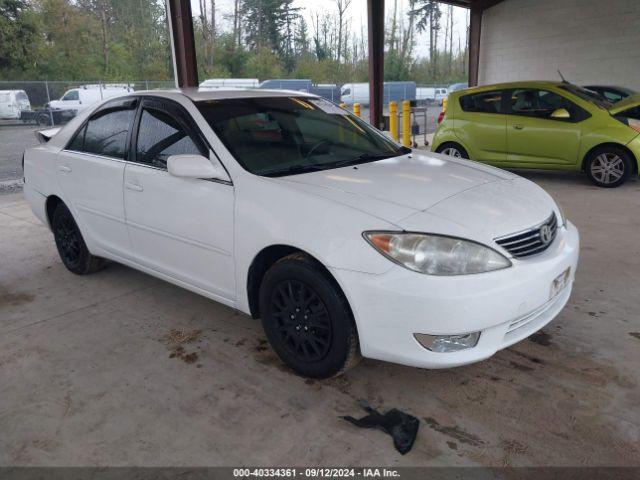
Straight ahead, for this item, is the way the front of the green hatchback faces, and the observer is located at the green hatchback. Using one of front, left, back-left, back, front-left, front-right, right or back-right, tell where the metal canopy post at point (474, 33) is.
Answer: left

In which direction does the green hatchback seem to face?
to the viewer's right

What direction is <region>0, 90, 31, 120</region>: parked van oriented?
to the viewer's right

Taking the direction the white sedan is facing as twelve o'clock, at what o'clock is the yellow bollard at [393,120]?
The yellow bollard is roughly at 8 o'clock from the white sedan.

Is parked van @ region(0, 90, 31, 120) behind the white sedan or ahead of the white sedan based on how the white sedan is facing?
behind

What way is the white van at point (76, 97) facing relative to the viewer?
to the viewer's left

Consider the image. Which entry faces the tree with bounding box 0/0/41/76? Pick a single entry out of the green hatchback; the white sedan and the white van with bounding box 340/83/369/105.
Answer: the white van

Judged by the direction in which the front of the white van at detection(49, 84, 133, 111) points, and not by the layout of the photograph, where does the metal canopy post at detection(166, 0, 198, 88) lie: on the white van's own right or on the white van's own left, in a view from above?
on the white van's own left

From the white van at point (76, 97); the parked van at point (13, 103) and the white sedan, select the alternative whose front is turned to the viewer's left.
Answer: the white van

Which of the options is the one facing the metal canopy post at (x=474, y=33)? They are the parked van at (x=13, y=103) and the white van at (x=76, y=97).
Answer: the parked van

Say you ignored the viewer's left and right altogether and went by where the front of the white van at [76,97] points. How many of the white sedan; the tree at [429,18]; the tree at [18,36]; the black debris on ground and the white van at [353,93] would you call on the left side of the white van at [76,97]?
2

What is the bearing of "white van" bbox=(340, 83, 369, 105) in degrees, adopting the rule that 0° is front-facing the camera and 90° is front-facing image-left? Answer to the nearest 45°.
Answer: approximately 45°
